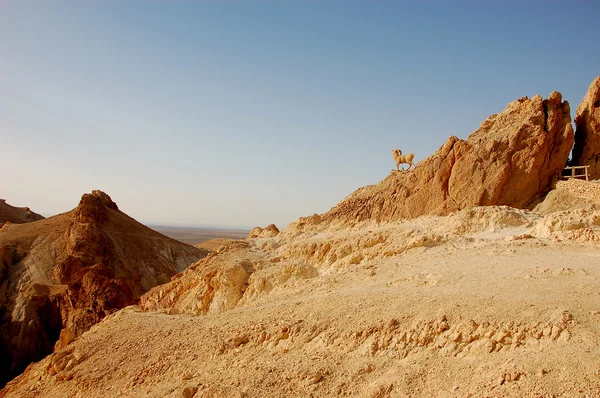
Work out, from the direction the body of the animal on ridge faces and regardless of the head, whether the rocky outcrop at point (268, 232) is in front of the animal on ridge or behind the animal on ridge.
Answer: in front

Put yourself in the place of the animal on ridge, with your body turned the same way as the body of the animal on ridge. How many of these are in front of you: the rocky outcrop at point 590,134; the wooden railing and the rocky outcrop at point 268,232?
1

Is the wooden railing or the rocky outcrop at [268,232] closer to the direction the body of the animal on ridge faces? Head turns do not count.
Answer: the rocky outcrop

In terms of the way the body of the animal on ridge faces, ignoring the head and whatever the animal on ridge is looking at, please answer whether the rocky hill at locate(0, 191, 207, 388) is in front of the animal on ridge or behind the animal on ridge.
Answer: in front

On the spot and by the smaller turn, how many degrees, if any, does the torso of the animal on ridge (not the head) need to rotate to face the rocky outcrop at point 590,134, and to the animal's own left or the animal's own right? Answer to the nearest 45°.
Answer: approximately 180°

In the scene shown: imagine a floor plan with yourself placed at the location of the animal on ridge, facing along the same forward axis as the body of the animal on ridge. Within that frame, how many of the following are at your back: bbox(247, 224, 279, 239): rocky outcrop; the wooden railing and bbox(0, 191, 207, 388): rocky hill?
1

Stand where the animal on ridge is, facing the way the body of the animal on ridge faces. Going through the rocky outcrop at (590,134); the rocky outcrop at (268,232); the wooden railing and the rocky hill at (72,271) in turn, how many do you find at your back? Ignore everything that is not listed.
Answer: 2

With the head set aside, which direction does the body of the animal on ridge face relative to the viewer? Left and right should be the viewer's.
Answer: facing to the left of the viewer
